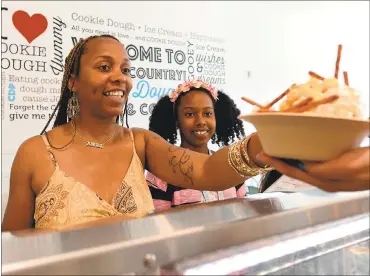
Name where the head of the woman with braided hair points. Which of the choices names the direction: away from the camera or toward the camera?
toward the camera

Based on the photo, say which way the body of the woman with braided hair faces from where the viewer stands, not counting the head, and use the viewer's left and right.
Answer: facing the viewer and to the right of the viewer
